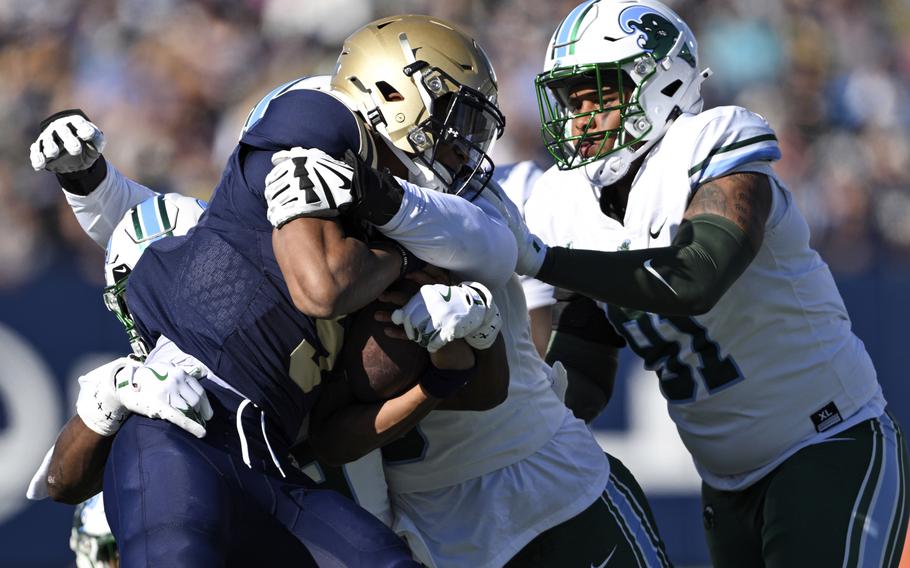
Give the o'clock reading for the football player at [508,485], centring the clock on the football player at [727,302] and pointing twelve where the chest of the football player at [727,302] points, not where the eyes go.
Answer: the football player at [508,485] is roughly at 12 o'clock from the football player at [727,302].

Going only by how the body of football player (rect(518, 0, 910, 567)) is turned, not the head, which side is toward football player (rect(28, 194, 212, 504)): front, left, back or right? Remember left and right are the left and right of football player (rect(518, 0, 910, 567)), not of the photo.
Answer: front

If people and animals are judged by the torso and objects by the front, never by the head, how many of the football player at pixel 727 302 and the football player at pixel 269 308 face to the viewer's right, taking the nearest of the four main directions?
1

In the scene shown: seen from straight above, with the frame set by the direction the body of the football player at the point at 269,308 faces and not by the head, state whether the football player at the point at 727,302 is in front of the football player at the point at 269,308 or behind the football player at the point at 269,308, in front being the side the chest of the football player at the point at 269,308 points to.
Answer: in front

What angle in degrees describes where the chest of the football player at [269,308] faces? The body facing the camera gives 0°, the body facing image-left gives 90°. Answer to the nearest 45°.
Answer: approximately 270°

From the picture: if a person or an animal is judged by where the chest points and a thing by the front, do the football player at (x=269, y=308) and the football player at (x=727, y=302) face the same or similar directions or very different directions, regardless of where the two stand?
very different directions

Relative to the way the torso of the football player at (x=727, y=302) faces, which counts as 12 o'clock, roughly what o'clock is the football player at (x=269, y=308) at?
the football player at (x=269, y=308) is roughly at 12 o'clock from the football player at (x=727, y=302).

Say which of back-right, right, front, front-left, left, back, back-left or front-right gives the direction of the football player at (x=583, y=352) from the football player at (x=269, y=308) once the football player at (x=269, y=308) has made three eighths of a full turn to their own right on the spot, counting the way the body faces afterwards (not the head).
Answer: back

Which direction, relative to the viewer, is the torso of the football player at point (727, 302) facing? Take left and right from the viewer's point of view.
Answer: facing the viewer and to the left of the viewer
